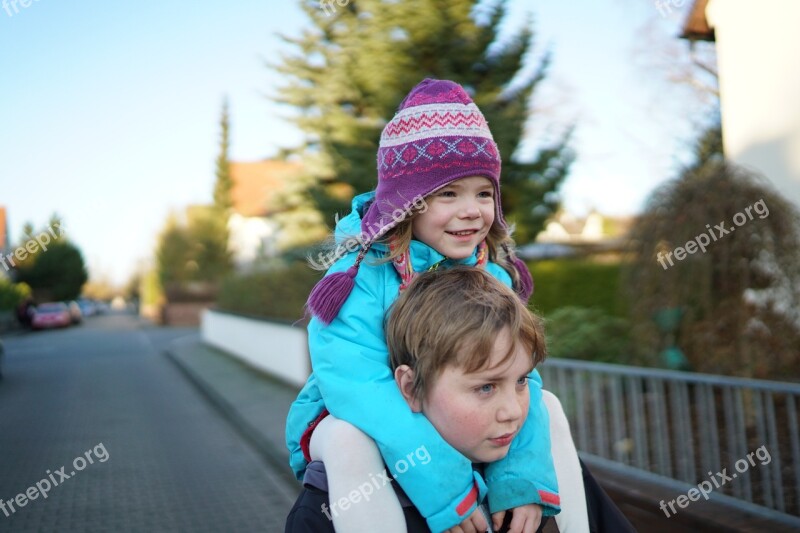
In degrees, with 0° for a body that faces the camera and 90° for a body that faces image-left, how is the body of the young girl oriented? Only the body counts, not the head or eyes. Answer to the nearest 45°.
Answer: approximately 315°

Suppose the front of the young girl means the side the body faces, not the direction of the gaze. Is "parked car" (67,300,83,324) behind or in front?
behind

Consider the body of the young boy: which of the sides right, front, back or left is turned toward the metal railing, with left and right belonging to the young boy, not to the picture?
left

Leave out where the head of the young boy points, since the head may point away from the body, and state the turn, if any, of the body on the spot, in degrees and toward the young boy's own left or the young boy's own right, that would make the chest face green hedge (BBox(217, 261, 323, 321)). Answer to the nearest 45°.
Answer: approximately 135° to the young boy's own left

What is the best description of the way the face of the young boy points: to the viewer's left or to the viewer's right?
to the viewer's right

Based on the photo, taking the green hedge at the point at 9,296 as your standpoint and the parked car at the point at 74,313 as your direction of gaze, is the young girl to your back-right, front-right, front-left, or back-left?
back-right

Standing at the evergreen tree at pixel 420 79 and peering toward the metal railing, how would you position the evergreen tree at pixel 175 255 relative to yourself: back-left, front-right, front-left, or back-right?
back-right

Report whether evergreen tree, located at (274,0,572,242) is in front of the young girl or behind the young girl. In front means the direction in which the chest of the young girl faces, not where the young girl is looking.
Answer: behind

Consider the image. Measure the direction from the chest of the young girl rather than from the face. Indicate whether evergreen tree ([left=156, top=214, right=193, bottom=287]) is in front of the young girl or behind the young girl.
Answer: behind

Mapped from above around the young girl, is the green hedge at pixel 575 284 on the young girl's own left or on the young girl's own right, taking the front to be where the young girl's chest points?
on the young girl's own left

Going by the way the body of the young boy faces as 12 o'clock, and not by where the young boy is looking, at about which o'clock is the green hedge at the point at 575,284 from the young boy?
The green hedge is roughly at 8 o'clock from the young boy.

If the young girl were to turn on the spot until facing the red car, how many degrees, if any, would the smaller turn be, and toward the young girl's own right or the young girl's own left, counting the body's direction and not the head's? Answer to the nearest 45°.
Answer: approximately 180°

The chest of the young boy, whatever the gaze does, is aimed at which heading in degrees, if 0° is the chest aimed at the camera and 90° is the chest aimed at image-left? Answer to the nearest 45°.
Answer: approximately 315°
